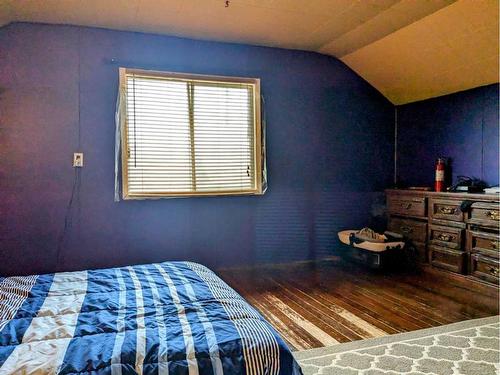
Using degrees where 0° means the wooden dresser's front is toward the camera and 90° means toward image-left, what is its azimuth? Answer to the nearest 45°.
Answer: approximately 45°

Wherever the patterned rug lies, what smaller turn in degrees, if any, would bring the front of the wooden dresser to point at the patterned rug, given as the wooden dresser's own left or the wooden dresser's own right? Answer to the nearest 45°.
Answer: approximately 45° to the wooden dresser's own left

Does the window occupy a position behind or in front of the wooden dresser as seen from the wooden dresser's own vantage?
in front

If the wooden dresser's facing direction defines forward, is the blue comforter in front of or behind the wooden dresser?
in front
